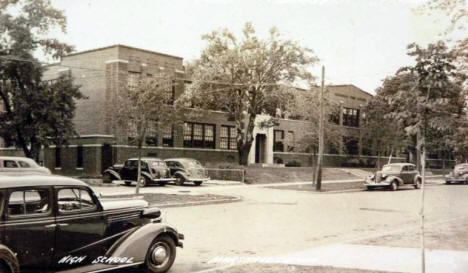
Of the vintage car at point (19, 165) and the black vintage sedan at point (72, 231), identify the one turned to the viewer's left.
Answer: the vintage car

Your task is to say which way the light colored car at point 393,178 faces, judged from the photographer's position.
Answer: facing the viewer and to the left of the viewer

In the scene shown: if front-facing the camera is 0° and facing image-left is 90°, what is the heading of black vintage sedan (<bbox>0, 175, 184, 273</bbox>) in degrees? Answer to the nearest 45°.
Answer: approximately 270°

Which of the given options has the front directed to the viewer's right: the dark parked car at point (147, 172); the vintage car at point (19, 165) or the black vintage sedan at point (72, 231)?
the black vintage sedan

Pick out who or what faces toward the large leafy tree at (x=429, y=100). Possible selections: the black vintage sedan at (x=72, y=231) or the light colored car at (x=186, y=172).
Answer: the black vintage sedan

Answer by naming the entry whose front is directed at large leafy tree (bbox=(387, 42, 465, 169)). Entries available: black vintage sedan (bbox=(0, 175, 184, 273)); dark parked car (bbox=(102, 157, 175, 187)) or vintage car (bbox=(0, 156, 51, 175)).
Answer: the black vintage sedan

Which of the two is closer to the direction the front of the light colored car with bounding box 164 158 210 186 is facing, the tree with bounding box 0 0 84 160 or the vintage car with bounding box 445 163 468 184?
the tree

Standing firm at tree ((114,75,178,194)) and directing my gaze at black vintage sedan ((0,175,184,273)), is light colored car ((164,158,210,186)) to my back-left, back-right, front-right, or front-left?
back-left

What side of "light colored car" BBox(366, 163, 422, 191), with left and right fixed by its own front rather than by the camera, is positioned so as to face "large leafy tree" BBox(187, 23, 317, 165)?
right
